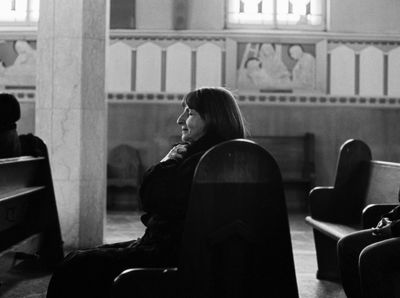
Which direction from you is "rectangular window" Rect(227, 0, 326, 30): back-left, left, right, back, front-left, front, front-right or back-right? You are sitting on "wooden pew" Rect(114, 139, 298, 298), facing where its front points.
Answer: right

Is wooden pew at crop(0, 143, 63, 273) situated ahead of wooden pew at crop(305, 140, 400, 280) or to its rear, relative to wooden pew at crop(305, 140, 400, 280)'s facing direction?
ahead

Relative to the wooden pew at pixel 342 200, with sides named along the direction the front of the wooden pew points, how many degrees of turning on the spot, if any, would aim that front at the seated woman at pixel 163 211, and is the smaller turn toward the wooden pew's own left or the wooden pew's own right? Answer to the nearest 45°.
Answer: approximately 45° to the wooden pew's own left

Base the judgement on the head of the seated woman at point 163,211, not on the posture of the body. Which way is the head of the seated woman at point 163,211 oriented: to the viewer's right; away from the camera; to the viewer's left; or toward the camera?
to the viewer's left

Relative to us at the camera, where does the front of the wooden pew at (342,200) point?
facing the viewer and to the left of the viewer

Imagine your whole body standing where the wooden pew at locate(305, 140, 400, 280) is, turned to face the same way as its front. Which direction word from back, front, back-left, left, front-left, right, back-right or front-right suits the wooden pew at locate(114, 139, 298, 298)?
front-left

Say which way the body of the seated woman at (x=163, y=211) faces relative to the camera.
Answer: to the viewer's left

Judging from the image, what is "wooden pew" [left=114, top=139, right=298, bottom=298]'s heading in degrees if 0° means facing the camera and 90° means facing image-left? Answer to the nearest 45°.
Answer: approximately 90°

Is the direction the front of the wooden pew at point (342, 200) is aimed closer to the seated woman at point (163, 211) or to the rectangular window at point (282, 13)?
the seated woman

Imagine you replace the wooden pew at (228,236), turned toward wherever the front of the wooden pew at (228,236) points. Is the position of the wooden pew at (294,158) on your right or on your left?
on your right
